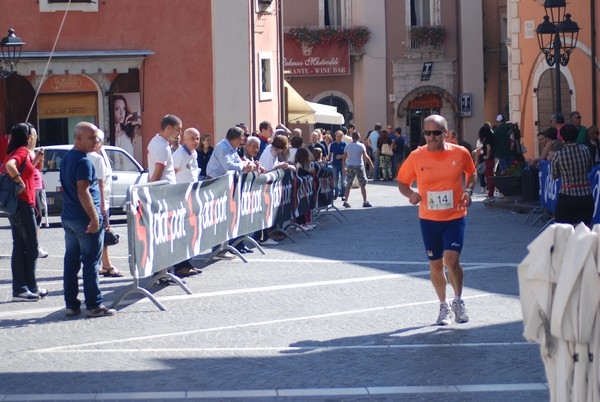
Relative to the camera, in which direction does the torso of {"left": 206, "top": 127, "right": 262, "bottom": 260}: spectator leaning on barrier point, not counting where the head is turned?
to the viewer's right

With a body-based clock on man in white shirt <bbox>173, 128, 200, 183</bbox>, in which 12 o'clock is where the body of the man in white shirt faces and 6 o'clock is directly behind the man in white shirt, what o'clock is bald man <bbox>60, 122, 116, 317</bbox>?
The bald man is roughly at 2 o'clock from the man in white shirt.

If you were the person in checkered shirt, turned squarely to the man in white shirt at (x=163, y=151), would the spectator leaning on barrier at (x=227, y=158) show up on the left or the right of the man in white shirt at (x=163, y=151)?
right

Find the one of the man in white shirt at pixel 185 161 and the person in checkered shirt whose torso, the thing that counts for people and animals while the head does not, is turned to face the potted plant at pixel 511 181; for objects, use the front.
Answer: the person in checkered shirt

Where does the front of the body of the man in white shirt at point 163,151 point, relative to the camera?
to the viewer's right

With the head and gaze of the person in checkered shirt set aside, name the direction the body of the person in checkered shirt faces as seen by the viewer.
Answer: away from the camera

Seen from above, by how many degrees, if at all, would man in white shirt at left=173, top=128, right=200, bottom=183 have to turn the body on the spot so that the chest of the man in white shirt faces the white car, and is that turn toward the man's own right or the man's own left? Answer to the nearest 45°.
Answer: approximately 135° to the man's own left
